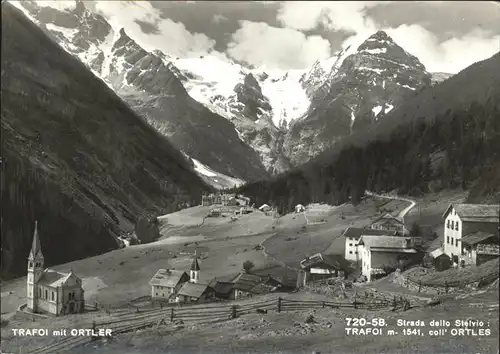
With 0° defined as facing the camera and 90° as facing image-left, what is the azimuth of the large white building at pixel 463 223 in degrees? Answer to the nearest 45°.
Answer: approximately 45°

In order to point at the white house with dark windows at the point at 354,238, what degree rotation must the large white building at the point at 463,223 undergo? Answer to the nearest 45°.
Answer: approximately 45° to its right

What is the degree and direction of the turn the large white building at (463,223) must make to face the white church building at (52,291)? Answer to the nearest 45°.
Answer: approximately 45° to its right
